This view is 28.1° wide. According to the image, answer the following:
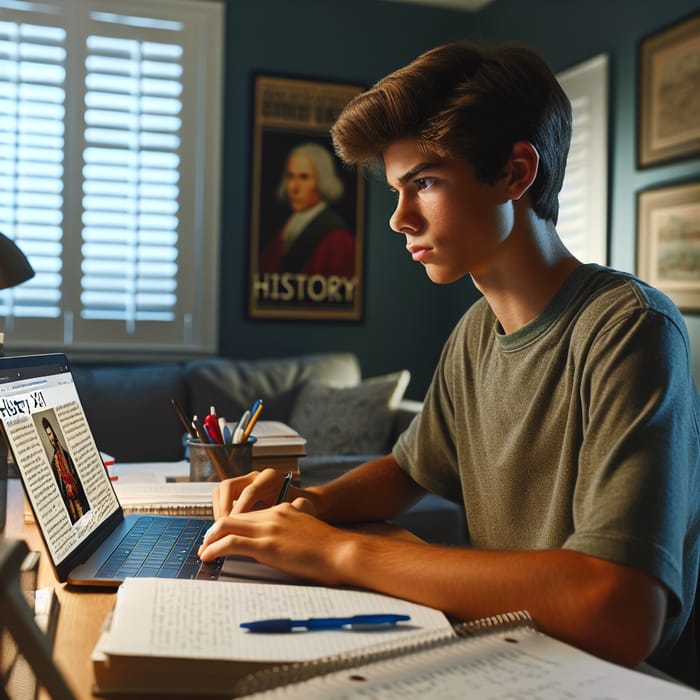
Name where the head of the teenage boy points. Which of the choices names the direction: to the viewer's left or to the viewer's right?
to the viewer's left

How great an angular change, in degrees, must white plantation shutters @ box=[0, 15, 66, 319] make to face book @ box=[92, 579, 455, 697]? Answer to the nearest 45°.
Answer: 0° — it already faces it

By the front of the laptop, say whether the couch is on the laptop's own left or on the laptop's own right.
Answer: on the laptop's own left

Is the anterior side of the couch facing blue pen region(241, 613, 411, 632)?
yes

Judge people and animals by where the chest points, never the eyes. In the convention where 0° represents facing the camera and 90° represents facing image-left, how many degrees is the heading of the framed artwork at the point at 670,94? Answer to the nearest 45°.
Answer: approximately 45°

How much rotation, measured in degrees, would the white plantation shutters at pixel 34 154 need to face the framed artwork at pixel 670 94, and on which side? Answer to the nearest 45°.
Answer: approximately 45° to its left

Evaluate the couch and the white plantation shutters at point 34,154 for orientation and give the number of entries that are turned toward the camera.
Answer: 2

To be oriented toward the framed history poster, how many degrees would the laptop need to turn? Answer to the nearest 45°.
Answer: approximately 135° to its left
